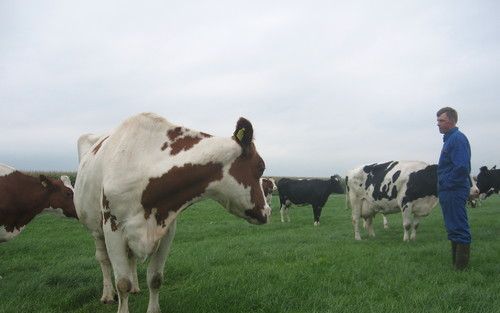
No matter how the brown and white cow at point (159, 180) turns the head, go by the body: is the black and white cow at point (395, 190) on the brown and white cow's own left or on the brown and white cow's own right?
on the brown and white cow's own left

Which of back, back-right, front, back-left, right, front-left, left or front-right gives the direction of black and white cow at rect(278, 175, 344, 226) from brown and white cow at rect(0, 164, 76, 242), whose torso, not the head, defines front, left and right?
front-left

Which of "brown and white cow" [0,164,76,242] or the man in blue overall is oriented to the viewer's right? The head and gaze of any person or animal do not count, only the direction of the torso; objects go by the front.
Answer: the brown and white cow

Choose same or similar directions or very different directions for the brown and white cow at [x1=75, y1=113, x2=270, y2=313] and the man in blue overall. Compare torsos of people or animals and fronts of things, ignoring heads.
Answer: very different directions

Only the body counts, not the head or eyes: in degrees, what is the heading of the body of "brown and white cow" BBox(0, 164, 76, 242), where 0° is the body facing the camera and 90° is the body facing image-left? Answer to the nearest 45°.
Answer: approximately 270°

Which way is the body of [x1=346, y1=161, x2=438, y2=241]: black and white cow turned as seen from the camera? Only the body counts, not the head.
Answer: to the viewer's right

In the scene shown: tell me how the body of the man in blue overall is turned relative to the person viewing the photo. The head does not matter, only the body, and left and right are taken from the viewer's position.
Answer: facing to the left of the viewer

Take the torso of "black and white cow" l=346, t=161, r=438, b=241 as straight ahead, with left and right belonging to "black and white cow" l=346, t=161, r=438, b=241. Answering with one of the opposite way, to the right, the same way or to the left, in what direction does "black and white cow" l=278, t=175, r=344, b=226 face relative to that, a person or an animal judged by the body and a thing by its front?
the same way

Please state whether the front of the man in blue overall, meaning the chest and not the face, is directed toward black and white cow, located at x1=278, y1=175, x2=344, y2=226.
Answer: no

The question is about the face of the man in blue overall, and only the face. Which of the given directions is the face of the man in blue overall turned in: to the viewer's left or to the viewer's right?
to the viewer's left

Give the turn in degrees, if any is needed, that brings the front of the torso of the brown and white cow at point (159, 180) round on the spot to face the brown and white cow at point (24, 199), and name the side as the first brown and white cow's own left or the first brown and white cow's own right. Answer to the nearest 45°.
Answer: approximately 180°

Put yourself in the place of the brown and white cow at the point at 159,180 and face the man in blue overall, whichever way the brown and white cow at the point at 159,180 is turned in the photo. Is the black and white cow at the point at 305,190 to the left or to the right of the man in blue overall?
left
